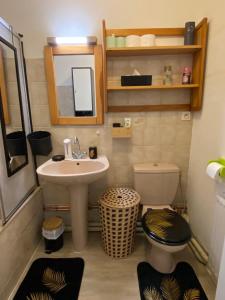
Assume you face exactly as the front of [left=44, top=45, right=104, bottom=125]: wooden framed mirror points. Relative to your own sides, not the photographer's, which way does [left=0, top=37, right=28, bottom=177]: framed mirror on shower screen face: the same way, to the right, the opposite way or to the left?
to the left

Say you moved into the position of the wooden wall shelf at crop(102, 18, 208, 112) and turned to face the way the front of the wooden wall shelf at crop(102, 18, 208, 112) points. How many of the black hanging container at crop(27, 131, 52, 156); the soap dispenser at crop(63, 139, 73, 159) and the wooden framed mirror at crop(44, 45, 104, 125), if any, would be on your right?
3

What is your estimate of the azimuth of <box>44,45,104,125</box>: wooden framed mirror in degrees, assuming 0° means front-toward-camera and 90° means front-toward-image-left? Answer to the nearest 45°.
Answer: approximately 0°

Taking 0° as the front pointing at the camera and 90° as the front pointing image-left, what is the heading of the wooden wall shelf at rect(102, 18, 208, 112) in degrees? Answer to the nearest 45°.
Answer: approximately 0°

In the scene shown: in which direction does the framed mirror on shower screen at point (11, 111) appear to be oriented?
to the viewer's right

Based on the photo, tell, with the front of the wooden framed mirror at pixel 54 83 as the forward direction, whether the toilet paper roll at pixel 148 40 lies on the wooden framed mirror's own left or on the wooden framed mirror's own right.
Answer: on the wooden framed mirror's own left
